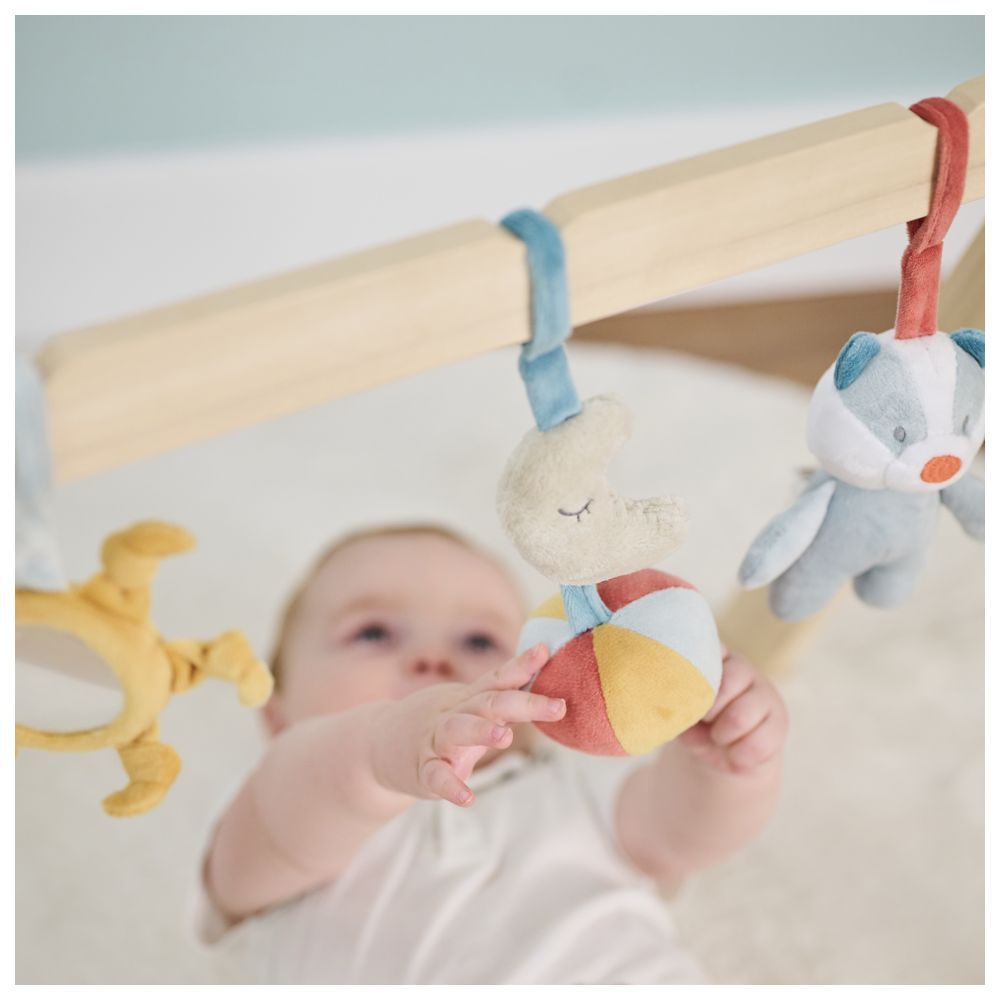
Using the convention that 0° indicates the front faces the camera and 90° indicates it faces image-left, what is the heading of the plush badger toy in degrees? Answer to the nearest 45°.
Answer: approximately 315°
